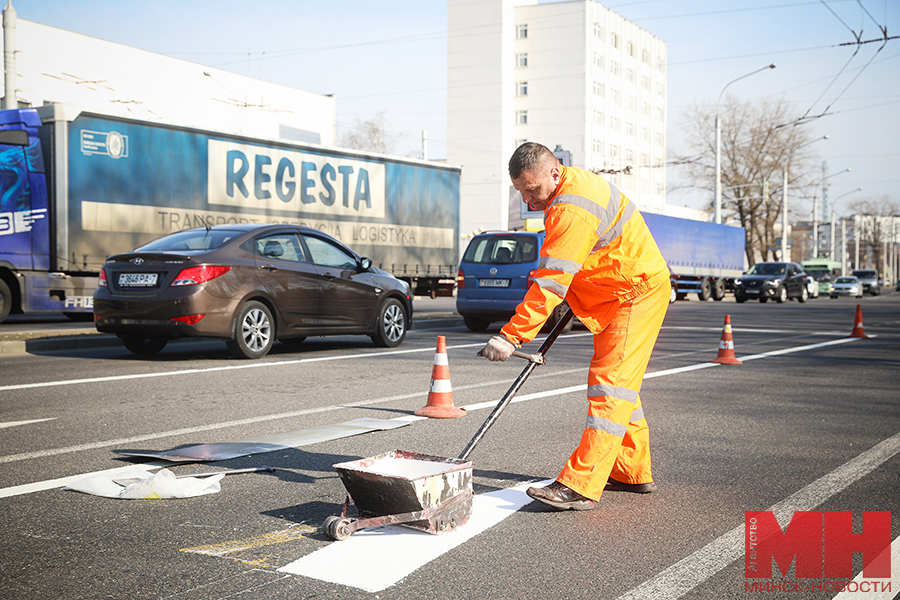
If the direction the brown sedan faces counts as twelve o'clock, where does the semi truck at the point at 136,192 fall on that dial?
The semi truck is roughly at 10 o'clock from the brown sedan.

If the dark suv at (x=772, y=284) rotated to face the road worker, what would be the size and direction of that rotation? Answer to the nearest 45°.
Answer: approximately 45° to its left

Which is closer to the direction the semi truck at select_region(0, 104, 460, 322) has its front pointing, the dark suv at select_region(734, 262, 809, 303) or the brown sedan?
the brown sedan

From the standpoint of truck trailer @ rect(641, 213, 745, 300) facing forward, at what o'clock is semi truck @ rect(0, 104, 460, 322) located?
The semi truck is roughly at 11 o'clock from the truck trailer.

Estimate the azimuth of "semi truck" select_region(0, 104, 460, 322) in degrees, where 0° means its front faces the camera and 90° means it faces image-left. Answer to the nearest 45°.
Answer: approximately 45°

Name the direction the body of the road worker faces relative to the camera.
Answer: to the viewer's left

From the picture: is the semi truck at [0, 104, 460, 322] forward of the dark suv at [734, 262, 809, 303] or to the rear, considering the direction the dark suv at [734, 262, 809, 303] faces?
forward

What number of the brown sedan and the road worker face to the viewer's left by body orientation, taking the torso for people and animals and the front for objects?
1

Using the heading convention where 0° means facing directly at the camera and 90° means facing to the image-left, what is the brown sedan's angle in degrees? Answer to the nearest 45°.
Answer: approximately 225°

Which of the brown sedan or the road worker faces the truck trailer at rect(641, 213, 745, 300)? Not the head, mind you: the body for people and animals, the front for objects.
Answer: the brown sedan

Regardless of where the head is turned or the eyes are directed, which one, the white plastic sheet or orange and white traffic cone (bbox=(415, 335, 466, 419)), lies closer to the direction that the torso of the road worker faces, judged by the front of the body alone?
the white plastic sheet

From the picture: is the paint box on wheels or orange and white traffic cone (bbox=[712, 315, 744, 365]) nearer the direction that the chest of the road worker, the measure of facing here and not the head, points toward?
the paint box on wheels

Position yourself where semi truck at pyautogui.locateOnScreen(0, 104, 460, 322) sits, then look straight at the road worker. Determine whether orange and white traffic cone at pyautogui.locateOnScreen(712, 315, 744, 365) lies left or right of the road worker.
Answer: left

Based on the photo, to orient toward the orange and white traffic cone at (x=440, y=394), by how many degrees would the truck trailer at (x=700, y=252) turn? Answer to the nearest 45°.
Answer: approximately 45° to its left
